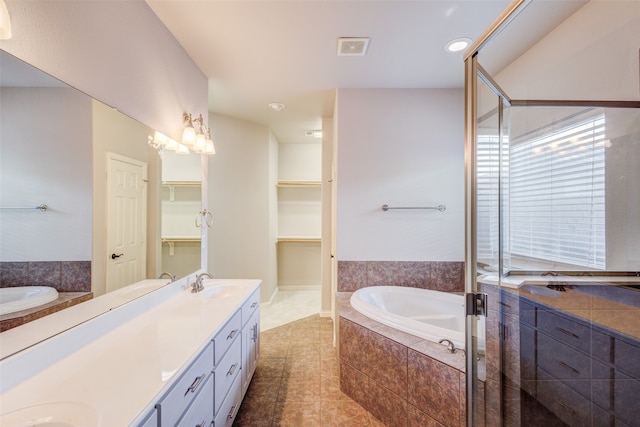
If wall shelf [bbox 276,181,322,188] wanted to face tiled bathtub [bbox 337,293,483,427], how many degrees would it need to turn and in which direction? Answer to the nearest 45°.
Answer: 0° — it already faces it

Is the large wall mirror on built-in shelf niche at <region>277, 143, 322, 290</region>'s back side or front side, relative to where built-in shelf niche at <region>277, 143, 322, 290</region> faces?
on the front side

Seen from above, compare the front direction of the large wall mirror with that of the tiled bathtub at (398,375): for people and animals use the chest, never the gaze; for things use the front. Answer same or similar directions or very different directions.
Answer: very different directions

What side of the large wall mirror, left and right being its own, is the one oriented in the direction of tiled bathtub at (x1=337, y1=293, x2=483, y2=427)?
front

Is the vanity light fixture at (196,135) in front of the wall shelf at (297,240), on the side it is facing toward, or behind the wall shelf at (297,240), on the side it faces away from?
in front

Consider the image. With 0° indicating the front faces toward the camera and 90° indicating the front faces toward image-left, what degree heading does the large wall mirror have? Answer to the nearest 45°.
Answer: approximately 270°

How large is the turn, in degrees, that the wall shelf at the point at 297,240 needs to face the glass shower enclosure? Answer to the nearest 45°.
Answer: approximately 45° to its left

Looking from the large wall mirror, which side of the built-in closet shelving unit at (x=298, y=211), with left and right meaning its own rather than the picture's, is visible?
front
